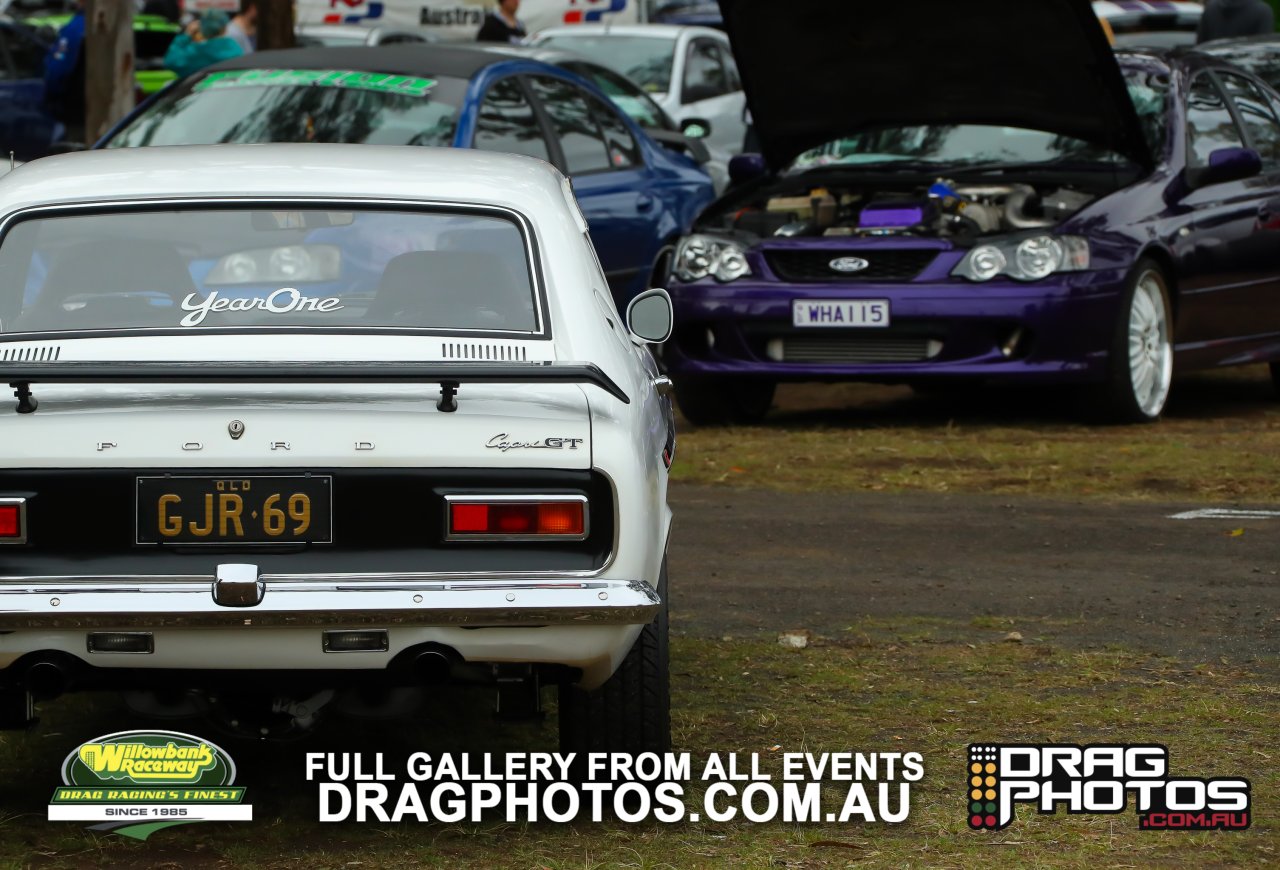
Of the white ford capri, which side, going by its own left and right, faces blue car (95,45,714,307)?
front

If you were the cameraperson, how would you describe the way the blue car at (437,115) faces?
facing the viewer and to the left of the viewer

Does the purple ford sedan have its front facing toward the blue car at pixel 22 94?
no

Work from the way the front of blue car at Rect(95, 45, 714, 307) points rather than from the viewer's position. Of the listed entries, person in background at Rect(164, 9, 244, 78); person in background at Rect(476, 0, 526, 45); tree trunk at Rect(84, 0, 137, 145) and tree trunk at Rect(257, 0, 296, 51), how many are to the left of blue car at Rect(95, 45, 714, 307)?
0

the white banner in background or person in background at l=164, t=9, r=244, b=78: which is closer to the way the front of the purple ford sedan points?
the person in background

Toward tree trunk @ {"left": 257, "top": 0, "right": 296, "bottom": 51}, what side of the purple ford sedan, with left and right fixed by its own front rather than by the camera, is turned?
right

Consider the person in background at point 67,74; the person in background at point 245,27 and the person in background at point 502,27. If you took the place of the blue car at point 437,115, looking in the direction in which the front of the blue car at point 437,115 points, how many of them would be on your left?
0

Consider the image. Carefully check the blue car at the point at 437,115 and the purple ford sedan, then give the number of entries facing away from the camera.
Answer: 0

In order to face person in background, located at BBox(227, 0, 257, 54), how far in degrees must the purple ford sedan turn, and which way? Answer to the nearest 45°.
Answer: approximately 90° to its right

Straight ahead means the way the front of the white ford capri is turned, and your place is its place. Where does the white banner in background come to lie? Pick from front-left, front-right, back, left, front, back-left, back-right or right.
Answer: front

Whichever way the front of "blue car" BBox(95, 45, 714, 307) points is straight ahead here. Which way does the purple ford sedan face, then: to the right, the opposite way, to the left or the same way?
the same way

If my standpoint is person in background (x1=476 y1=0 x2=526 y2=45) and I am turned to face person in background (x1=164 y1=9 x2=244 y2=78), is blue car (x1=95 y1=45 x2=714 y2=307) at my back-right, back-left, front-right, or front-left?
front-left

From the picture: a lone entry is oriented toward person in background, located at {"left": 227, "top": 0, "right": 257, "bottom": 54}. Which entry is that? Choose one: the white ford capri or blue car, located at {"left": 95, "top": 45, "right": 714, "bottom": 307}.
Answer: the white ford capri

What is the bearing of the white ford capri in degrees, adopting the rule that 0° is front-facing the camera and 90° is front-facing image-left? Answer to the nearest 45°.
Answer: approximately 180°

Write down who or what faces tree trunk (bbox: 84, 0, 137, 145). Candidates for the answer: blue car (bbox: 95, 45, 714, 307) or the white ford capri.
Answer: the white ford capri

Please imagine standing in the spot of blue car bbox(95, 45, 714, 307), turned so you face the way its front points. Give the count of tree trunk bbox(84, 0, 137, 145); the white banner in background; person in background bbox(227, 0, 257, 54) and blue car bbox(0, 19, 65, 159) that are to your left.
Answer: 0

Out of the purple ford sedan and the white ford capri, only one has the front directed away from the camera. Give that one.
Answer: the white ford capri
